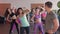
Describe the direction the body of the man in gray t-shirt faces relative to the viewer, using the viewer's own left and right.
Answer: facing the viewer and to the left of the viewer
